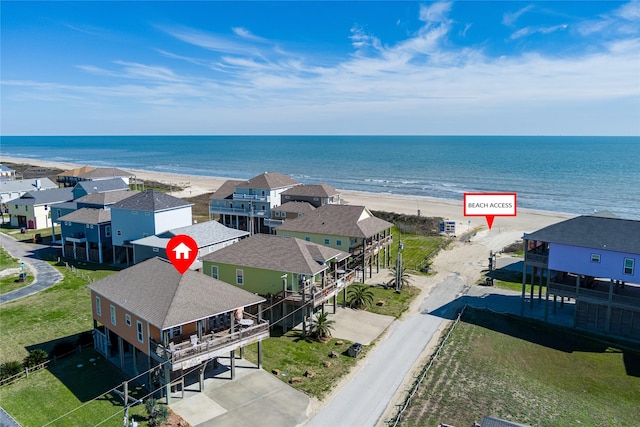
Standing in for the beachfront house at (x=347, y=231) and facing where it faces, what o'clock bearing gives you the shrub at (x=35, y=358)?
The shrub is roughly at 3 o'clock from the beachfront house.

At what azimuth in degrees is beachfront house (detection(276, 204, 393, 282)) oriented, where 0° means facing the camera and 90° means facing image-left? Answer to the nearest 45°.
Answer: approximately 315°

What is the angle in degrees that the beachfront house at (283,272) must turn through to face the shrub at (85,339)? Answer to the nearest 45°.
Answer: approximately 135° to its right

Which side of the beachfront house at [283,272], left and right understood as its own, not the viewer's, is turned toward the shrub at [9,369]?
right

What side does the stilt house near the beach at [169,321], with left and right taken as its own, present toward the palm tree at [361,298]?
left
